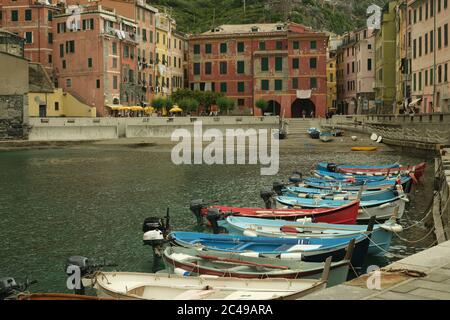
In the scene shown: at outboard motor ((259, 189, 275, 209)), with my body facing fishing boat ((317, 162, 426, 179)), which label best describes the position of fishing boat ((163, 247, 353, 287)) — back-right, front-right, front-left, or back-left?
back-right

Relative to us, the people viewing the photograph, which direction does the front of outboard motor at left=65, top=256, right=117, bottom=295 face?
facing to the right of the viewer

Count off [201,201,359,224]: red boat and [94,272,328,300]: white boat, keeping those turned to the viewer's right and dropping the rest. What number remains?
2

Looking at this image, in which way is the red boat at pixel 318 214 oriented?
to the viewer's right

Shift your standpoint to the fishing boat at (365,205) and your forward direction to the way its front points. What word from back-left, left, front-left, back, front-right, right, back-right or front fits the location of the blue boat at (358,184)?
left

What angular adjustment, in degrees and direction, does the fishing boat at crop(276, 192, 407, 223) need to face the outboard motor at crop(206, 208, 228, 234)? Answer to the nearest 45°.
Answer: approximately 135° to its right

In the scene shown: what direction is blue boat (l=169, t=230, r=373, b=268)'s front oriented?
to the viewer's right

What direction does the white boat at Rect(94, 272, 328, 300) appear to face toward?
to the viewer's right

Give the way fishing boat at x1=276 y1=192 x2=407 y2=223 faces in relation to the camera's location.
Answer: facing to the right of the viewer
